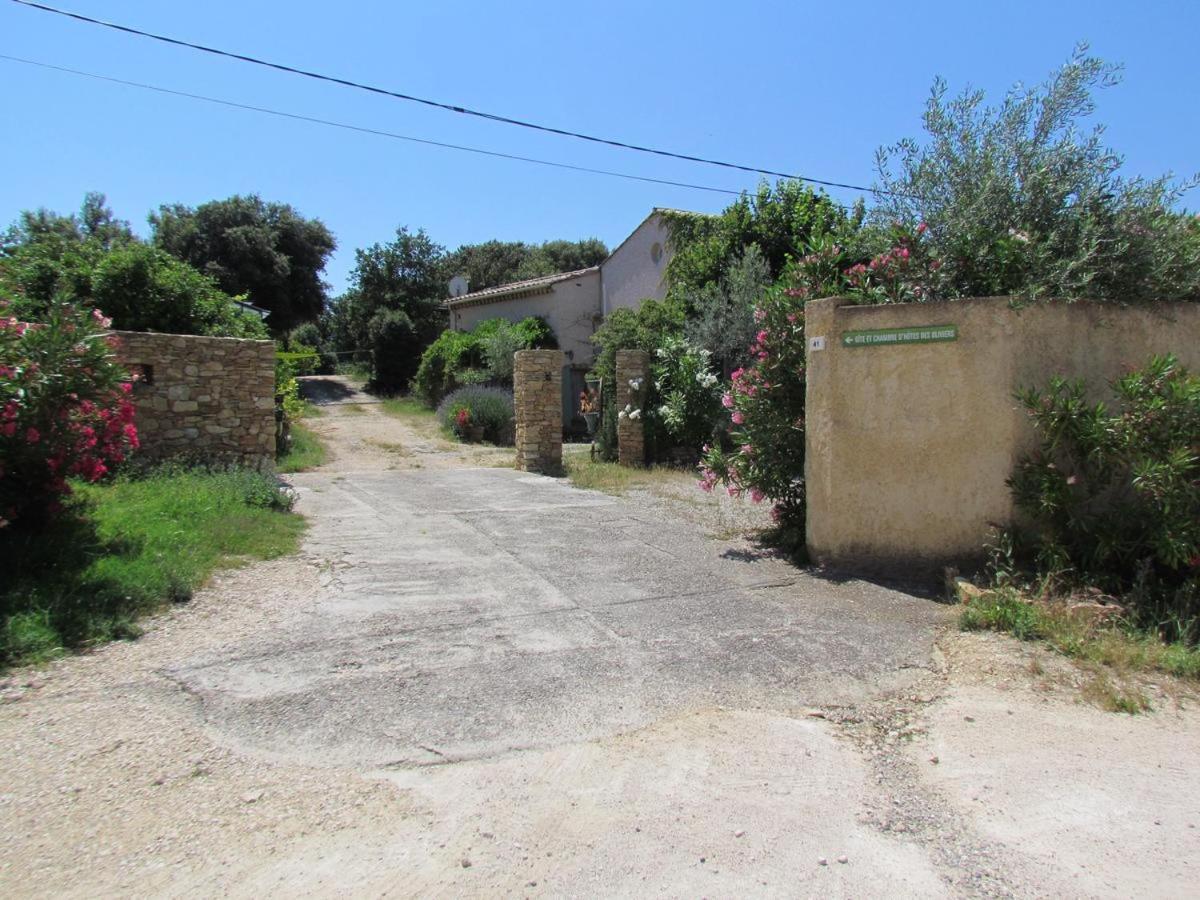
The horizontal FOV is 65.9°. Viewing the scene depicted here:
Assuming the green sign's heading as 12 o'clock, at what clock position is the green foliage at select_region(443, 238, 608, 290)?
The green foliage is roughly at 5 o'clock from the green sign.

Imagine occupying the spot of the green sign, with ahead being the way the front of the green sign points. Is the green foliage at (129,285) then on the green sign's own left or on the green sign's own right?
on the green sign's own right

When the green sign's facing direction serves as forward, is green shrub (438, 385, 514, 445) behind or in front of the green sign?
behind

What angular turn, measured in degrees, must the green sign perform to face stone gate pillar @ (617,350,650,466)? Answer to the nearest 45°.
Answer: approximately 135° to its right

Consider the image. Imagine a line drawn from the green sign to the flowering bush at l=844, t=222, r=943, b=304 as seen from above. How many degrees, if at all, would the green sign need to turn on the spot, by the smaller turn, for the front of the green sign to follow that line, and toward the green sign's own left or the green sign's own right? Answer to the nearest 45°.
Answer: approximately 180°

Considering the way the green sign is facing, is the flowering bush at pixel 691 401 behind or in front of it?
behind

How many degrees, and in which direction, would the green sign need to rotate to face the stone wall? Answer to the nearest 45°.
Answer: approximately 90° to its right

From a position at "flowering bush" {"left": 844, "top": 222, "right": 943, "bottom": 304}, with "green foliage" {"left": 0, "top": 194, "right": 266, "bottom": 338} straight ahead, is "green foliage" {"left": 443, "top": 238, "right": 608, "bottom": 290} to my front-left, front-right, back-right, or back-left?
front-right

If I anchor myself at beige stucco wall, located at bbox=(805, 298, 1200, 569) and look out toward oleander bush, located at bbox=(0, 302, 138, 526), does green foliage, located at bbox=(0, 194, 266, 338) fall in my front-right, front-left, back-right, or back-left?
front-right

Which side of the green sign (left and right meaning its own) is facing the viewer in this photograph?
front

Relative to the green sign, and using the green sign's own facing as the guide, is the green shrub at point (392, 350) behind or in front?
behind

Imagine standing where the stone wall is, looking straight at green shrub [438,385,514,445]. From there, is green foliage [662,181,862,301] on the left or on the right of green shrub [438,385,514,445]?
right
